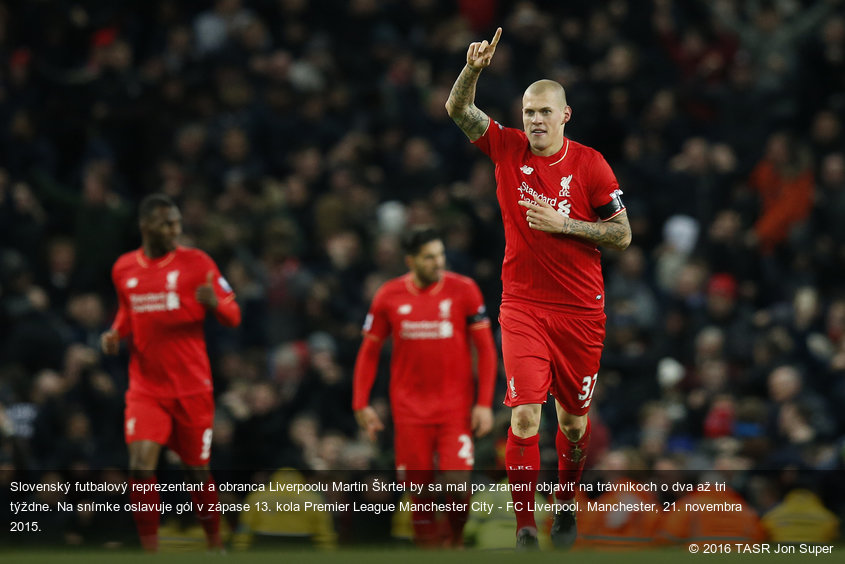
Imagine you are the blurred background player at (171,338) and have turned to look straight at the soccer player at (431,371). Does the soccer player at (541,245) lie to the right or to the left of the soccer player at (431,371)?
right

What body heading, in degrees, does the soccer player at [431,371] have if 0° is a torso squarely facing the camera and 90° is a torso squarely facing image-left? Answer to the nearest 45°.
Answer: approximately 0°

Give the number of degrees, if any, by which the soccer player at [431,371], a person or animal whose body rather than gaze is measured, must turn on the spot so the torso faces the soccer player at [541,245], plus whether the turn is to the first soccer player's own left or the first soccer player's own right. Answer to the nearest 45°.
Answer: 0° — they already face them

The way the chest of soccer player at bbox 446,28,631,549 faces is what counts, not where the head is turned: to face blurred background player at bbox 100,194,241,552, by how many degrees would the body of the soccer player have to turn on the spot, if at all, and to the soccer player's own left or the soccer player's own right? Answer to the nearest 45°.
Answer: approximately 135° to the soccer player's own right

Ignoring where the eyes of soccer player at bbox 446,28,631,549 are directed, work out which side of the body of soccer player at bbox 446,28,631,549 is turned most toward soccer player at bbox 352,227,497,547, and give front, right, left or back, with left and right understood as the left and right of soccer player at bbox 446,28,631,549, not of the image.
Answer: back

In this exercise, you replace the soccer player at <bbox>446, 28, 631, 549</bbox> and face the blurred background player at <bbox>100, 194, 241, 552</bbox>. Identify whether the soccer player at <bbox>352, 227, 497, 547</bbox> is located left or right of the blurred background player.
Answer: right

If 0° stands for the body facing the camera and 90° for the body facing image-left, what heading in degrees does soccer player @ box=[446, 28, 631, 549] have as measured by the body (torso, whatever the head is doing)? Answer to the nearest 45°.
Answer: approximately 0°

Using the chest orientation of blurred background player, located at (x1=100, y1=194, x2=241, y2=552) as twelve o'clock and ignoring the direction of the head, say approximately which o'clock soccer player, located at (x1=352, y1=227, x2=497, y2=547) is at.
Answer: The soccer player is roughly at 9 o'clock from the blurred background player.
